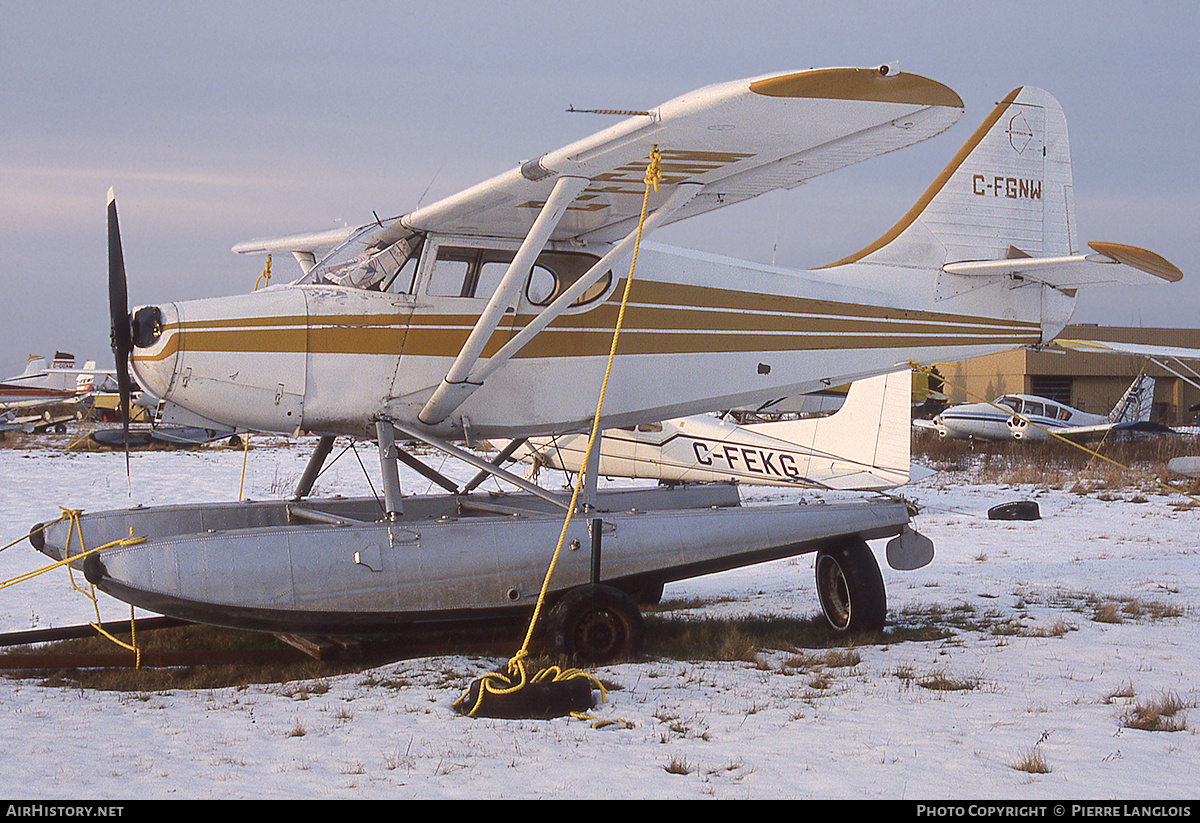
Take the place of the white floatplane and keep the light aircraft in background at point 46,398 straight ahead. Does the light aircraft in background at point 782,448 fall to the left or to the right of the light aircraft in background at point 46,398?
right

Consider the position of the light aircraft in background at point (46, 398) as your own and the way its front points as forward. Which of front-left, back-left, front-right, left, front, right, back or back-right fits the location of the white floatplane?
left

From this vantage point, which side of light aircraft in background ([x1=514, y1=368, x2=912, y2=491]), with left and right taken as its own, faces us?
left

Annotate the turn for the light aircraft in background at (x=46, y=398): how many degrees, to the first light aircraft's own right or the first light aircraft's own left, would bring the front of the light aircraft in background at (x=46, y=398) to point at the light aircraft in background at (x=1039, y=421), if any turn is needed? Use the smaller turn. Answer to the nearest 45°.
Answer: approximately 135° to the first light aircraft's own left

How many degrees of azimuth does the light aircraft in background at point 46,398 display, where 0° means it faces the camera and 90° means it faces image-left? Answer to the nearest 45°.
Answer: approximately 90°

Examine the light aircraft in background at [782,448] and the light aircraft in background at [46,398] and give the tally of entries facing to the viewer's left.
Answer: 2

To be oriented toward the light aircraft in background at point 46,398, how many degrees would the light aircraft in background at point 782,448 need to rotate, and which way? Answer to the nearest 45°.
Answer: approximately 45° to its right

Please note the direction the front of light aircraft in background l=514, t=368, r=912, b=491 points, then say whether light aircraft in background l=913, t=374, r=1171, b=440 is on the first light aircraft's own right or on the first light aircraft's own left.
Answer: on the first light aircraft's own right

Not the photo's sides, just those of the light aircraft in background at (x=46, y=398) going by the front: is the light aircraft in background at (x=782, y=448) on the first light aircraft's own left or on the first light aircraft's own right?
on the first light aircraft's own left
